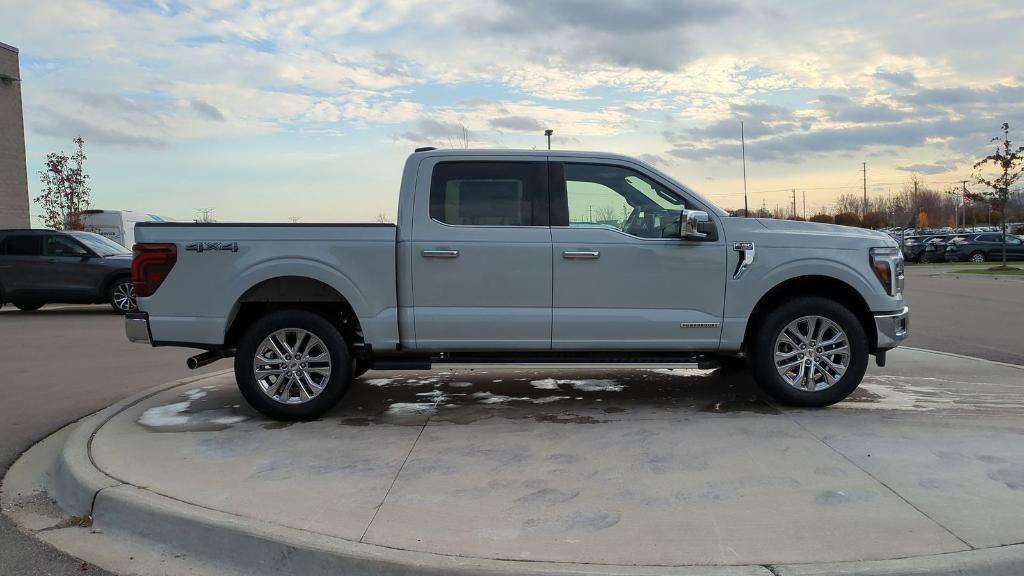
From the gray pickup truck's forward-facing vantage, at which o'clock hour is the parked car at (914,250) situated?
The parked car is roughly at 10 o'clock from the gray pickup truck.

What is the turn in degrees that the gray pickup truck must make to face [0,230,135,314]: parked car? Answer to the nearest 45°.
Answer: approximately 135° to its left

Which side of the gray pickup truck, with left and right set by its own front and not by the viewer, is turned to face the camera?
right

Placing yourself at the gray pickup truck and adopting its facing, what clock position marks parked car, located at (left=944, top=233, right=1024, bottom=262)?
The parked car is roughly at 10 o'clock from the gray pickup truck.

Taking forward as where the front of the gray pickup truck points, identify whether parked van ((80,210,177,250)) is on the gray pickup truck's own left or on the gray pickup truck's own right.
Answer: on the gray pickup truck's own left
